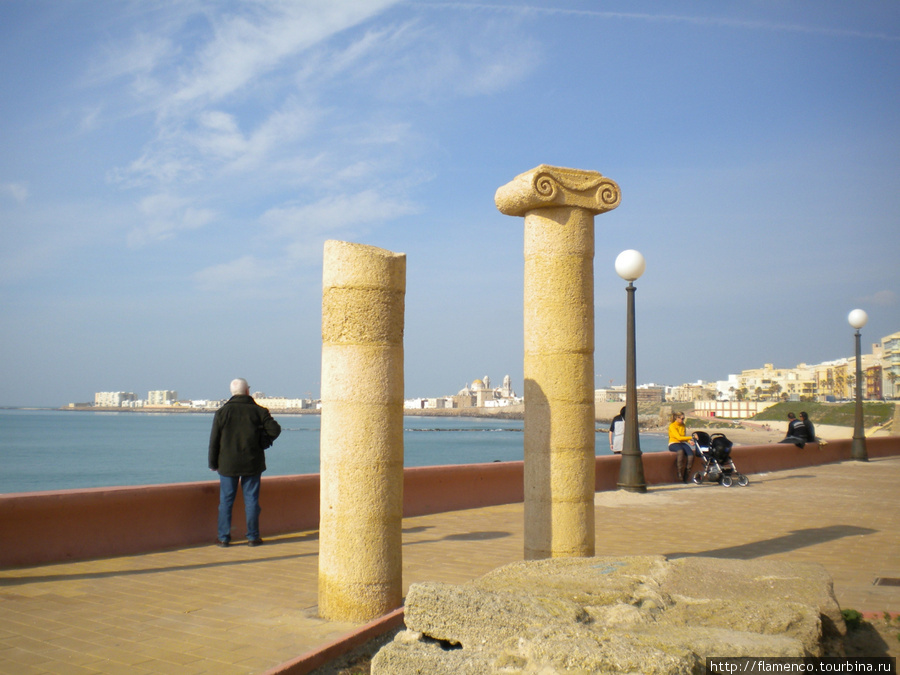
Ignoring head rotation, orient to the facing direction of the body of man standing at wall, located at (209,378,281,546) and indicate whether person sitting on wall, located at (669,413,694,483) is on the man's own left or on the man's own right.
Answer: on the man's own right

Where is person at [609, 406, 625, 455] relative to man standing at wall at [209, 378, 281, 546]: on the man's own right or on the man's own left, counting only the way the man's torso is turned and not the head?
on the man's own right

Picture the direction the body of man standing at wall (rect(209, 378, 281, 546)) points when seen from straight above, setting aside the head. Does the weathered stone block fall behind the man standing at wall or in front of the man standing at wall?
behind

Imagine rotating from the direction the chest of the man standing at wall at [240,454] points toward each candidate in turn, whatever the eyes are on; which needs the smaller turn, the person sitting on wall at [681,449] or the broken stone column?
the person sitting on wall

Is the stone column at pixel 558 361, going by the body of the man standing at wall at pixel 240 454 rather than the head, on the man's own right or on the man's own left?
on the man's own right

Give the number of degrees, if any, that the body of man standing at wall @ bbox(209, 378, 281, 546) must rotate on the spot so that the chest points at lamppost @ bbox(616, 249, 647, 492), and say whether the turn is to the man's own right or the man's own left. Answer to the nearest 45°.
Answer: approximately 45° to the man's own right

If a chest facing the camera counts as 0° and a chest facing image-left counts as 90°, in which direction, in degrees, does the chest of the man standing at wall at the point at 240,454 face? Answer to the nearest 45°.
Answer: approximately 180°

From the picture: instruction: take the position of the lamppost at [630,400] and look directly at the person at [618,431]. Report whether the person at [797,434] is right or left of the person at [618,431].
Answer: right

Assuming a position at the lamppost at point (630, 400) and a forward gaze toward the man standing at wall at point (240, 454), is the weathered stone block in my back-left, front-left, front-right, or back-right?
front-left

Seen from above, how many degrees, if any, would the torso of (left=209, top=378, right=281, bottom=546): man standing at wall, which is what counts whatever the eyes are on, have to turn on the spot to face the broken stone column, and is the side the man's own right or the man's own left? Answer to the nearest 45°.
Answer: approximately 180°

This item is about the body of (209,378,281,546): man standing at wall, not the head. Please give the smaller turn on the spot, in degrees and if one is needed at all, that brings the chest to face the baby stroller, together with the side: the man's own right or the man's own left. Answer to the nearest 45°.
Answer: approximately 45° to the man's own right
